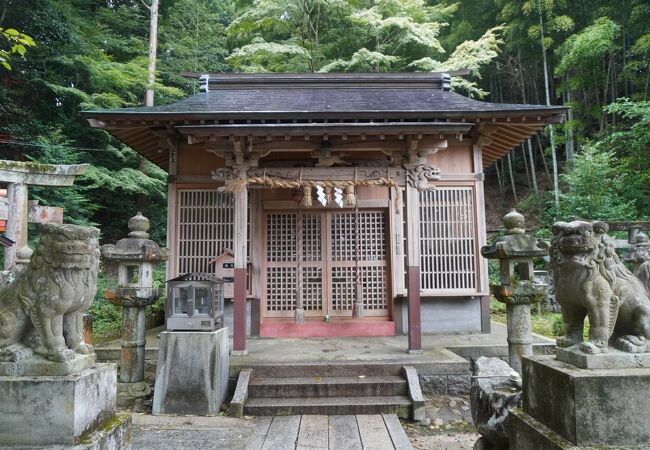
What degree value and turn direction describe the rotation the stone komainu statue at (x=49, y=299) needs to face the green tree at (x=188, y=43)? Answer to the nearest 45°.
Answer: approximately 135° to its left

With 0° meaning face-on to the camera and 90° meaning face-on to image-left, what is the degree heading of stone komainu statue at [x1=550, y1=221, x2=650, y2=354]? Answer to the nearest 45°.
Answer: approximately 45°

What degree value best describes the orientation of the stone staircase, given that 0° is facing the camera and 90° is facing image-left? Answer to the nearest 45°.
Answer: approximately 0°

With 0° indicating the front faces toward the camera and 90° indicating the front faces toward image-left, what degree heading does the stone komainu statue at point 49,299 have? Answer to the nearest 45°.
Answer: approximately 315°

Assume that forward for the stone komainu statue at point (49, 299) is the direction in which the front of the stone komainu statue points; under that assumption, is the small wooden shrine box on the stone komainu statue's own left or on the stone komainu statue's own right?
on the stone komainu statue's own left

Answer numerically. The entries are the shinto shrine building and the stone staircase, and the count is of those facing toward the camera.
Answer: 2

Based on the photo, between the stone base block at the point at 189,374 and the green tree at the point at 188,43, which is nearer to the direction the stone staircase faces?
the stone base block

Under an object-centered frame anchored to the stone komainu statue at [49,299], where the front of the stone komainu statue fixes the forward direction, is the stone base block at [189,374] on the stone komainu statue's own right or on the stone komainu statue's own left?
on the stone komainu statue's own left

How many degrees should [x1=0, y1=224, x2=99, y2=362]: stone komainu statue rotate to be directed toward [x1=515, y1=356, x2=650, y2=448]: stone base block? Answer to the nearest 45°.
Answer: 0° — it already faces it
